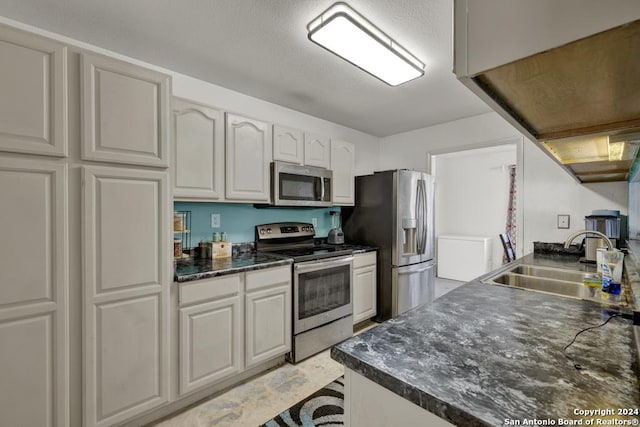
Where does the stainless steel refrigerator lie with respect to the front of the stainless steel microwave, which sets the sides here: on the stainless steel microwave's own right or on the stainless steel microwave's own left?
on the stainless steel microwave's own left

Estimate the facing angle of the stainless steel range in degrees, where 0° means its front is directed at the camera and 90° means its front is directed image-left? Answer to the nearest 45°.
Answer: approximately 315°

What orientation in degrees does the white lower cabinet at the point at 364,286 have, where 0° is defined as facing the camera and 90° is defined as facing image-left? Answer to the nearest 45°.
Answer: approximately 315°

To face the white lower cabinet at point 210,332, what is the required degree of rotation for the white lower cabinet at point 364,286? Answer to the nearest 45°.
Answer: approximately 90° to its right

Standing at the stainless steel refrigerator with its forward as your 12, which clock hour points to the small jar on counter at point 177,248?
The small jar on counter is roughly at 3 o'clock from the stainless steel refrigerator.

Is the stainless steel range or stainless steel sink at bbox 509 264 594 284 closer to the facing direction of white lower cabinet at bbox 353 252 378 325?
the stainless steel sink

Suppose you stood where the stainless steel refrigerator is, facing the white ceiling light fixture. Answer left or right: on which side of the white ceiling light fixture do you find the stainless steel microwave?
right

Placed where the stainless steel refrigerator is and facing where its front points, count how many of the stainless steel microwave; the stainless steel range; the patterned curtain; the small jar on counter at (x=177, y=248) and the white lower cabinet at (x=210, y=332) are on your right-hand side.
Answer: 4

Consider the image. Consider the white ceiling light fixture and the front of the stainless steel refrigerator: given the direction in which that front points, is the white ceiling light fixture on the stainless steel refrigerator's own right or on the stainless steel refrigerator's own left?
on the stainless steel refrigerator's own right

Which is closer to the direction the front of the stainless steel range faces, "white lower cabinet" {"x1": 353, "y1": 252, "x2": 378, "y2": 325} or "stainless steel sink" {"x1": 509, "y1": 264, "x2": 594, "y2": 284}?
the stainless steel sink
